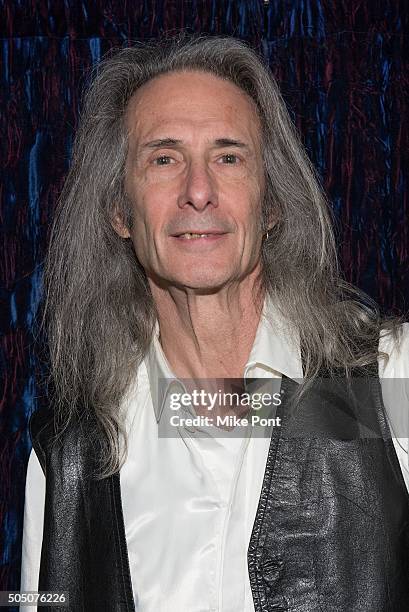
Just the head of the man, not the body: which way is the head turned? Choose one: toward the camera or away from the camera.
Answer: toward the camera

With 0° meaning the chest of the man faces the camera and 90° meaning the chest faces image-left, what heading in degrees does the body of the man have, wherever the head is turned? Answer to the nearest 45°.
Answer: approximately 0°
